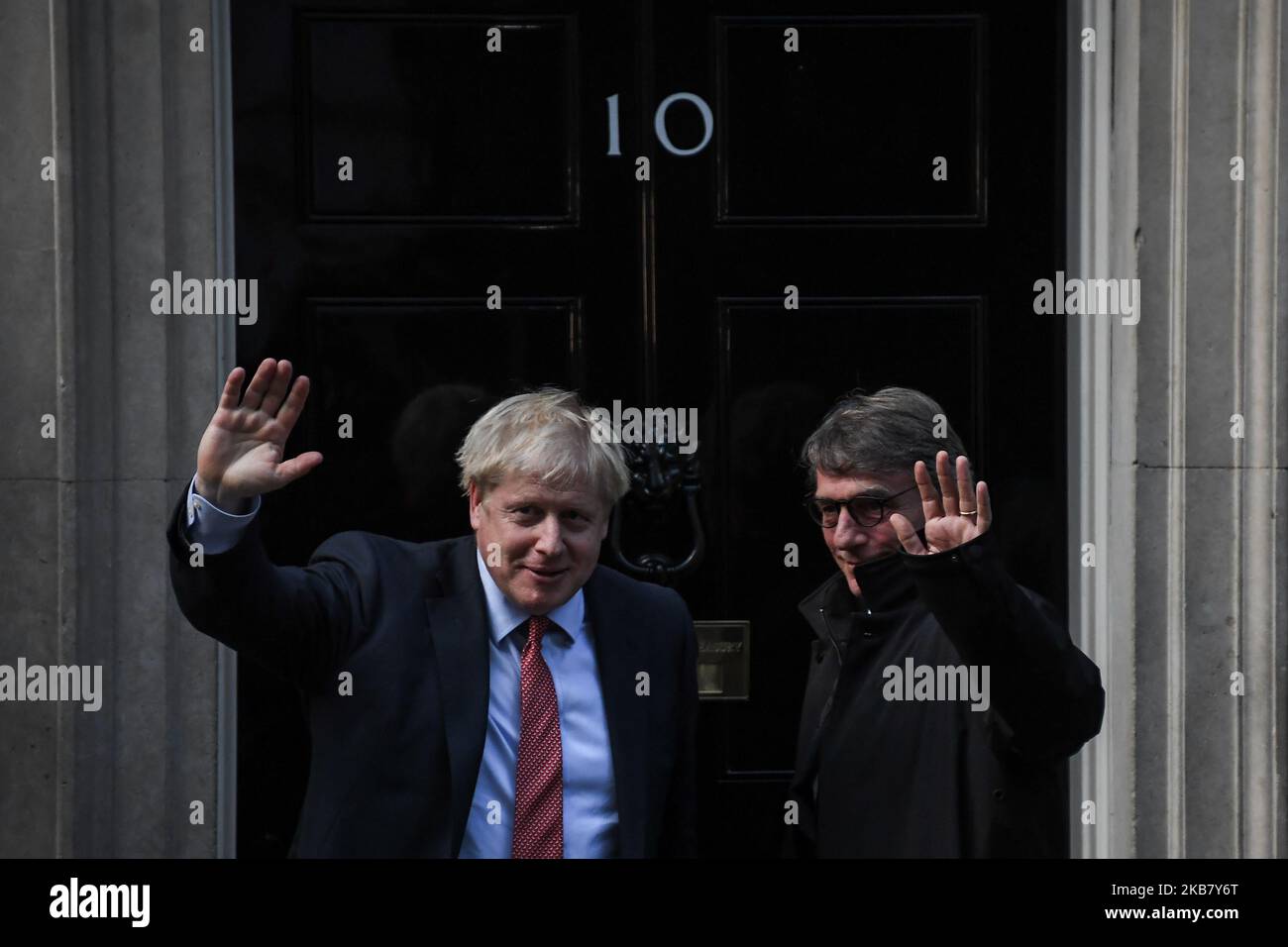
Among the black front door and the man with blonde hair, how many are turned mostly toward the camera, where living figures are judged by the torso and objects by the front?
2

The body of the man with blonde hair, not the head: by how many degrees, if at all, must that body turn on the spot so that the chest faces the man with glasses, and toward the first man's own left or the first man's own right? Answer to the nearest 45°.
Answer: approximately 90° to the first man's own left

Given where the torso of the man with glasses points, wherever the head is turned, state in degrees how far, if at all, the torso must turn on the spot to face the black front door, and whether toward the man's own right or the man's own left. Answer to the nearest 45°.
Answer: approximately 90° to the man's own right

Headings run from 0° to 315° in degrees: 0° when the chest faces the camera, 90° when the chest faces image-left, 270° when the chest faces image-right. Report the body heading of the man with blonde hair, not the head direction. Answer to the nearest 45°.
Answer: approximately 0°

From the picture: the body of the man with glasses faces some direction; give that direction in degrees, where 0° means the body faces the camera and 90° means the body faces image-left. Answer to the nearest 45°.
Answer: approximately 45°

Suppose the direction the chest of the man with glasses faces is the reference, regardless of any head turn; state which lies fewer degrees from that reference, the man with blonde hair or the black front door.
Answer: the man with blonde hair

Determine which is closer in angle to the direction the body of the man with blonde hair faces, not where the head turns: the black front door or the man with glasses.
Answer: the man with glasses

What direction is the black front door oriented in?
toward the camera

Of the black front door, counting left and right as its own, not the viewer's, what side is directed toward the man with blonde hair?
front

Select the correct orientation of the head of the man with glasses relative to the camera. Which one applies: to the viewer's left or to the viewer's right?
to the viewer's left
